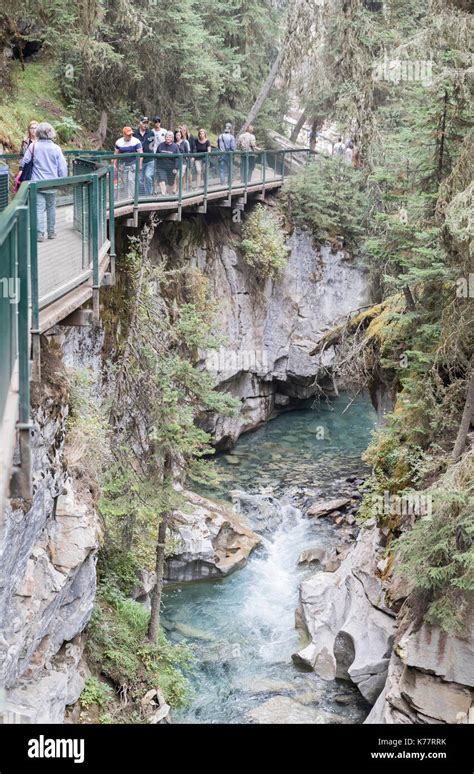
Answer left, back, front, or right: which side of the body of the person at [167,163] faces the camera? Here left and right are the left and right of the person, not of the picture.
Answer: front

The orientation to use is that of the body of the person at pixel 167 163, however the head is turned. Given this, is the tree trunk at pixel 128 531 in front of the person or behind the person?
in front

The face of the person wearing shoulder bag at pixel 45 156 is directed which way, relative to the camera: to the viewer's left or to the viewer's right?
to the viewer's right

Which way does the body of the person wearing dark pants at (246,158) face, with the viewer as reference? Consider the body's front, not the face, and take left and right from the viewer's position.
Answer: facing away from the viewer and to the right of the viewer

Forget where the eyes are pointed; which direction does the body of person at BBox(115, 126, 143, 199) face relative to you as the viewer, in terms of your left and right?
facing the viewer

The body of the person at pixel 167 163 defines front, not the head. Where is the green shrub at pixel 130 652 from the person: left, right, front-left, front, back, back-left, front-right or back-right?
front

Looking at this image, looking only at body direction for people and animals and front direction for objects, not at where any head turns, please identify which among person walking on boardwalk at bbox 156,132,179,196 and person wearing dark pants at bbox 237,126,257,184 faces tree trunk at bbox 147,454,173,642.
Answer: the person walking on boardwalk
